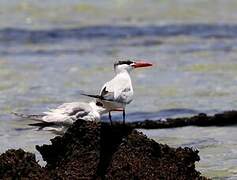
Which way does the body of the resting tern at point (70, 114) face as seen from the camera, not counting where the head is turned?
to the viewer's right

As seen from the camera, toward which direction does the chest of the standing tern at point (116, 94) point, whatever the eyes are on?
to the viewer's right

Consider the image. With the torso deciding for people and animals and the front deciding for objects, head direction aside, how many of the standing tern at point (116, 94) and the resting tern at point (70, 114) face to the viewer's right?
2

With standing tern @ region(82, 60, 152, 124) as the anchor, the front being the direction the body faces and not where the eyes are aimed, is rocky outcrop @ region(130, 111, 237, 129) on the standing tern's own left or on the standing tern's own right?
on the standing tern's own left

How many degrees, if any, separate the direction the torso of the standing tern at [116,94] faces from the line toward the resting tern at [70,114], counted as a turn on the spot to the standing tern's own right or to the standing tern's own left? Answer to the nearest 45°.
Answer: approximately 135° to the standing tern's own left
